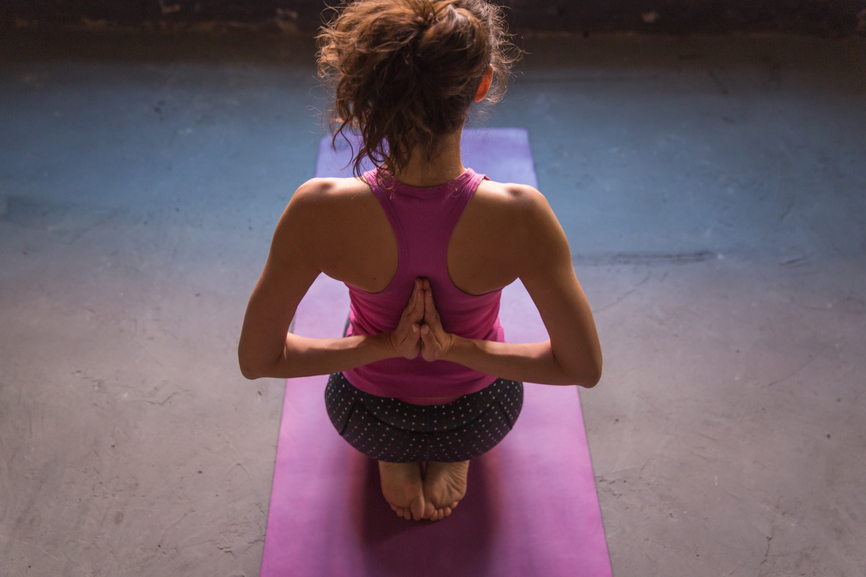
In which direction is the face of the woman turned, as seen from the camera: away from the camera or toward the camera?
away from the camera

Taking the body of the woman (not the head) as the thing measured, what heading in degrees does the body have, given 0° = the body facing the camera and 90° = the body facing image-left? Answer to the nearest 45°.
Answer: approximately 180°
